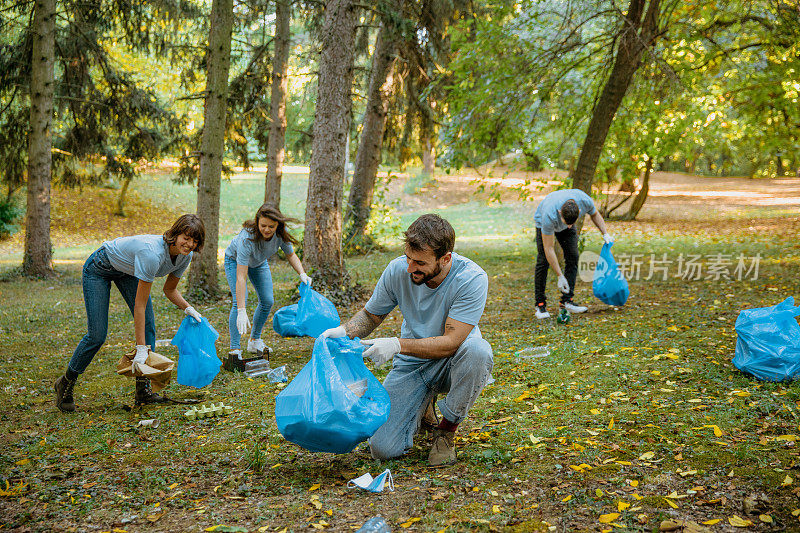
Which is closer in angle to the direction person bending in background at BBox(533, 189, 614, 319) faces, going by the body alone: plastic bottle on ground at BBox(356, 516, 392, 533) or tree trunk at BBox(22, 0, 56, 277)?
the plastic bottle on ground

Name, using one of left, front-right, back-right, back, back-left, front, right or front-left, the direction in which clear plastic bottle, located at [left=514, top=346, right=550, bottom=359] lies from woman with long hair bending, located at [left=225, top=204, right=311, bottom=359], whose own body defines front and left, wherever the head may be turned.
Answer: front-left

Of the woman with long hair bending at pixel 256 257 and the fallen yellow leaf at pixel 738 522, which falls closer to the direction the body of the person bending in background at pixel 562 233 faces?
the fallen yellow leaf

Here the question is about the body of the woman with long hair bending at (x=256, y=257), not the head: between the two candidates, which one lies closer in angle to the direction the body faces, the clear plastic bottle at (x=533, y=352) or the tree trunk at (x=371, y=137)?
the clear plastic bottle

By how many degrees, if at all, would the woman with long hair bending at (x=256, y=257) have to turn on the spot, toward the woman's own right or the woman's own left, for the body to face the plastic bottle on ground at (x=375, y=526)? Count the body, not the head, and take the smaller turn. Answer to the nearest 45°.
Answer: approximately 45° to the woman's own right

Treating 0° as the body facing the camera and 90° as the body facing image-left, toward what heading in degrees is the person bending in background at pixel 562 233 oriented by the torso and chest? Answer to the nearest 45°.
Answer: approximately 315°

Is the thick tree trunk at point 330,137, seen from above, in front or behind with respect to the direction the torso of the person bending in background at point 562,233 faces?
behind

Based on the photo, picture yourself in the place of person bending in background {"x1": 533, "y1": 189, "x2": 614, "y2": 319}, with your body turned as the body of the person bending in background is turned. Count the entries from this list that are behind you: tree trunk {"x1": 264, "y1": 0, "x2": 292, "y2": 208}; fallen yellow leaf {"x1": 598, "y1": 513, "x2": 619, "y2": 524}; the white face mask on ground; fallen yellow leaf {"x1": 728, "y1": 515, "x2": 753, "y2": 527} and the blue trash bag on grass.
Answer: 1

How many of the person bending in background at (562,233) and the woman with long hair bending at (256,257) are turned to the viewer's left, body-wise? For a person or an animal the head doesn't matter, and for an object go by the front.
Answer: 0

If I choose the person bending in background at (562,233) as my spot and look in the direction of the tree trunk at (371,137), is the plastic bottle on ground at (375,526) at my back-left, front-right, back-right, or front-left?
back-left

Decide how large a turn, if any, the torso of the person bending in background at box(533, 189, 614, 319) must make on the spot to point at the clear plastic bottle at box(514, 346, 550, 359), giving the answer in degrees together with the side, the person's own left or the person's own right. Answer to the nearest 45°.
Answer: approximately 45° to the person's own right

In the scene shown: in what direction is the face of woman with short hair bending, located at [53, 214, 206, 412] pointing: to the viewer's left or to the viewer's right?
to the viewer's right
